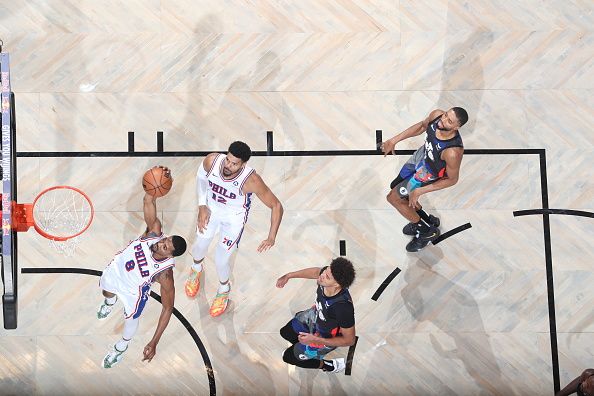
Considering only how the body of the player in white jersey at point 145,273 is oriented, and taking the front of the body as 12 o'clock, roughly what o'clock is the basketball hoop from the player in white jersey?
The basketball hoop is roughly at 3 o'clock from the player in white jersey.

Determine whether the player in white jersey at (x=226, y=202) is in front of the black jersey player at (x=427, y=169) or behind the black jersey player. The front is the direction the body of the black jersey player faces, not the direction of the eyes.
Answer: in front

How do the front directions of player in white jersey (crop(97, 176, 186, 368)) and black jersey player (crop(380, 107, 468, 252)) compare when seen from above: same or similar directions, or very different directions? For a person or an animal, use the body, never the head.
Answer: same or similar directions

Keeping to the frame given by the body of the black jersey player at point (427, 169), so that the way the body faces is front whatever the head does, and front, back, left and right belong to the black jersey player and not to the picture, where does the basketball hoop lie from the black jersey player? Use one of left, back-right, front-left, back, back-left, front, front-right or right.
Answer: front-right

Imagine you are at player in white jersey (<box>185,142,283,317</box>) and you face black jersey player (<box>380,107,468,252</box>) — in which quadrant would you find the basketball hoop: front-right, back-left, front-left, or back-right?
back-left

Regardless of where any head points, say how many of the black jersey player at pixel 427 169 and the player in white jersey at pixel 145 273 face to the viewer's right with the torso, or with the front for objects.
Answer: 0

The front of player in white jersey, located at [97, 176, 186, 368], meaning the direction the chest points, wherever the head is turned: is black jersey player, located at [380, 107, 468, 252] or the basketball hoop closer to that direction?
the basketball hoop

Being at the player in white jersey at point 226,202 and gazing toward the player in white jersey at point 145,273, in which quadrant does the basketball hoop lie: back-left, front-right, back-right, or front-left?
front-right

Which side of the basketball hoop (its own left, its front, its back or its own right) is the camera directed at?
right

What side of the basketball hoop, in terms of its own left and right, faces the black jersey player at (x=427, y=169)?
front

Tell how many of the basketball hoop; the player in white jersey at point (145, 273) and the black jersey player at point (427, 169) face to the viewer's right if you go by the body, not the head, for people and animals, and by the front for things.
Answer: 1

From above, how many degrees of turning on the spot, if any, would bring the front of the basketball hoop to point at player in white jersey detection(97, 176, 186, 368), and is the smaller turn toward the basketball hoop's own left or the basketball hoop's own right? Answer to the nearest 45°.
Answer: approximately 45° to the basketball hoop's own right
